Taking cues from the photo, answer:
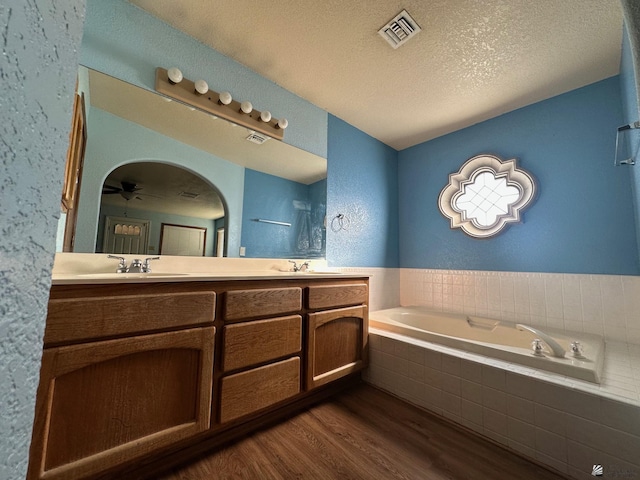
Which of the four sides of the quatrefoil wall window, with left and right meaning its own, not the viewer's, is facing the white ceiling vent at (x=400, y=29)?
front

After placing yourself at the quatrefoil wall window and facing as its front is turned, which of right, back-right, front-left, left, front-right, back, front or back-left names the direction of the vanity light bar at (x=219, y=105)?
front-right

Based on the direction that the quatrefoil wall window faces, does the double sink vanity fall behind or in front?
in front

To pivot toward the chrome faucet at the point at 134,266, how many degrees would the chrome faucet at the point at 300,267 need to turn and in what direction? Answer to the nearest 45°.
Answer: approximately 90° to its right

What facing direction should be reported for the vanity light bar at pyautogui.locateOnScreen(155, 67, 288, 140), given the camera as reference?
facing the viewer and to the right of the viewer

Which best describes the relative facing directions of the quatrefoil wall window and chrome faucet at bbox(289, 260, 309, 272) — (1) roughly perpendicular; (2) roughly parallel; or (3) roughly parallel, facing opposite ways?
roughly perpendicular

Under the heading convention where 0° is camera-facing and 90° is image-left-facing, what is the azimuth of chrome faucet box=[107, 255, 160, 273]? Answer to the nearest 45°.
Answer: approximately 0°

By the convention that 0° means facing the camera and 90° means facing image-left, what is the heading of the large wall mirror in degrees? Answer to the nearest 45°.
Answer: approximately 315°

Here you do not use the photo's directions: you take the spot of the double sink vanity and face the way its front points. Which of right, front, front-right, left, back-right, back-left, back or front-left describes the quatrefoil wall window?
front-left

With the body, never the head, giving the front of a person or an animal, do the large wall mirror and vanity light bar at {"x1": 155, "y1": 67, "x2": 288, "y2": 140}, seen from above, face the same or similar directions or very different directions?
same or similar directions

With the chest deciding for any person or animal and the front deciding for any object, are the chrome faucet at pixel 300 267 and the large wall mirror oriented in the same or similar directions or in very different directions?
same or similar directions

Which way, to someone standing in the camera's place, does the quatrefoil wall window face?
facing the viewer

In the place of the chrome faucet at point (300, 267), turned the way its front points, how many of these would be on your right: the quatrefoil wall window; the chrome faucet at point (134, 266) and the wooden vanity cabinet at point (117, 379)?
2
